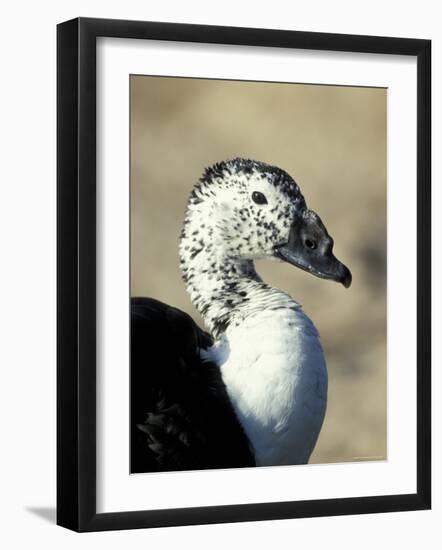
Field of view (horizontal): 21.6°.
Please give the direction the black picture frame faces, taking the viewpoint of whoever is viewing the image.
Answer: facing the viewer and to the right of the viewer
